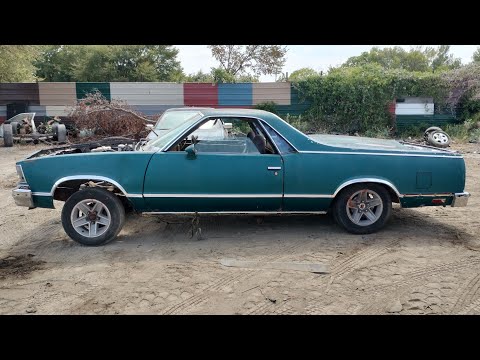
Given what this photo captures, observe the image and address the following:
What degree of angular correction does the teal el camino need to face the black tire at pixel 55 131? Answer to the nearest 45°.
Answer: approximately 45° to its right

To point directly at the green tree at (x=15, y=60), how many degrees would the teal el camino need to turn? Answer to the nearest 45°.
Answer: approximately 45° to its right

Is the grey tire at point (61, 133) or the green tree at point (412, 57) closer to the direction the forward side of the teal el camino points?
the grey tire

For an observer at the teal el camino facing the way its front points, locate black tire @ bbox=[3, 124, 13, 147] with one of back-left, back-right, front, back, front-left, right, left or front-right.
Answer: front-right

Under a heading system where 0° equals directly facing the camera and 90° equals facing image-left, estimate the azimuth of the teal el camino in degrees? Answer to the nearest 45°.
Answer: approximately 90°

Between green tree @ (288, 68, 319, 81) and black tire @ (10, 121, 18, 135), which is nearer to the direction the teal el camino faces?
the black tire

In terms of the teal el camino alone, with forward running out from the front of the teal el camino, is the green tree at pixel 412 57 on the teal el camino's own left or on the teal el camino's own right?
on the teal el camino's own right

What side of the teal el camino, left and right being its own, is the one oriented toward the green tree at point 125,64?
right

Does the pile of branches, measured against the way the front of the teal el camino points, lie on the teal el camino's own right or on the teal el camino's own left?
on the teal el camino's own right

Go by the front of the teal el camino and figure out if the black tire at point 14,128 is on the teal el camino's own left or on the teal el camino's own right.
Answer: on the teal el camino's own right

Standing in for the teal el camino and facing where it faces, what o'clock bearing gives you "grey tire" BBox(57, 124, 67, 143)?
The grey tire is roughly at 2 o'clock from the teal el camino.

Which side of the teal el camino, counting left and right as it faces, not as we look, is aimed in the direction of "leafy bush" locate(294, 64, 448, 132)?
right
